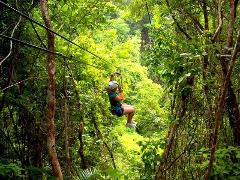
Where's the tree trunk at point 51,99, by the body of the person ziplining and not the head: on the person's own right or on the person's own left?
on the person's own right

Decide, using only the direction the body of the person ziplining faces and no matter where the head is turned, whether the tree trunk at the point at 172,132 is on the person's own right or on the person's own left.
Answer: on the person's own right

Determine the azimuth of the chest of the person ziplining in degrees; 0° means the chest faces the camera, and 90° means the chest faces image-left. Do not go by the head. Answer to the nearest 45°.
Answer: approximately 270°
